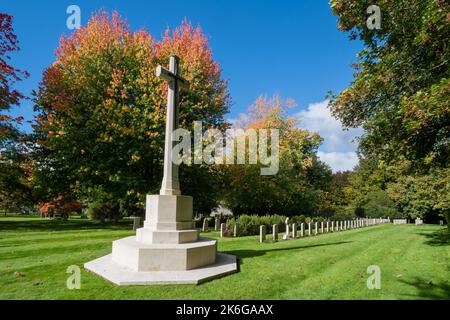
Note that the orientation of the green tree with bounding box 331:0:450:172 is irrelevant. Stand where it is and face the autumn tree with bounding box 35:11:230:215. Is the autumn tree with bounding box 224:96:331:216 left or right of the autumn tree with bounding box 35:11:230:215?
right

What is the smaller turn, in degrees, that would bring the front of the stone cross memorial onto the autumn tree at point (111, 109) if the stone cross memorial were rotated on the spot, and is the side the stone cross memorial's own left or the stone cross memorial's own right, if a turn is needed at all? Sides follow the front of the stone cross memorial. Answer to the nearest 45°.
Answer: approximately 135° to the stone cross memorial's own left

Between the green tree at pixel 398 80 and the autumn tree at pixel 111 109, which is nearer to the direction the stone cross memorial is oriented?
the green tree

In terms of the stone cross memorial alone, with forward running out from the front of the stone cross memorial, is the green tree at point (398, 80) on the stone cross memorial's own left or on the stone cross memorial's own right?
on the stone cross memorial's own left

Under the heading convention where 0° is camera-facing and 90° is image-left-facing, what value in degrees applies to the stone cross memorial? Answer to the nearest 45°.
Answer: approximately 315°
